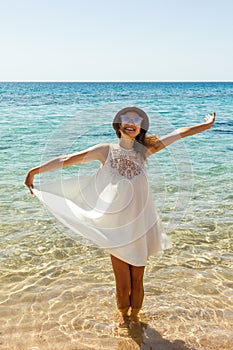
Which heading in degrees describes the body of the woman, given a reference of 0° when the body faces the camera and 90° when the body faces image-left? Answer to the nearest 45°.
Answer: approximately 0°
